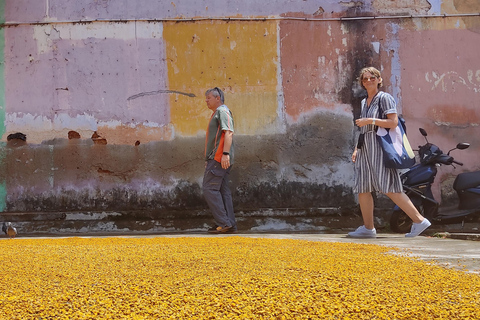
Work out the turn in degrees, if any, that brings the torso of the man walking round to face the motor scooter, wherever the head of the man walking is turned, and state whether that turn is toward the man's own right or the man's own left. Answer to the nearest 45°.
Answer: approximately 180°

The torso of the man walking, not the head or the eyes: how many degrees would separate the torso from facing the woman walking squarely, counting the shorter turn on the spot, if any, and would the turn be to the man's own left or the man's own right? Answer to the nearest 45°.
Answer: approximately 135° to the man's own left

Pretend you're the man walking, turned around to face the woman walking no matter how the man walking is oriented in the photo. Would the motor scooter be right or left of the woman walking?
left

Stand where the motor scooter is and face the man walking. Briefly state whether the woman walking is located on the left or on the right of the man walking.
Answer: left

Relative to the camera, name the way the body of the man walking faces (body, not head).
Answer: to the viewer's left
